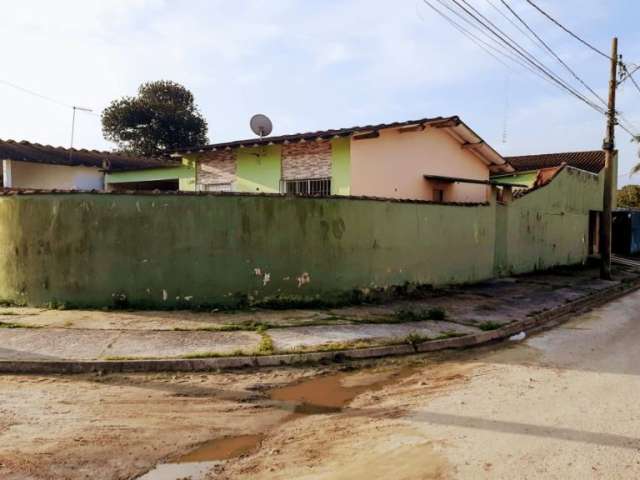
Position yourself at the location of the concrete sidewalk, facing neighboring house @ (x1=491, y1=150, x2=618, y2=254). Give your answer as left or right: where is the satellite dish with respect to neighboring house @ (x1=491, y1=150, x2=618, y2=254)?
left

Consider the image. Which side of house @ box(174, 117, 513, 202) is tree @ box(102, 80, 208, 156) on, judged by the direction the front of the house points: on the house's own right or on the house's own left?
on the house's own right

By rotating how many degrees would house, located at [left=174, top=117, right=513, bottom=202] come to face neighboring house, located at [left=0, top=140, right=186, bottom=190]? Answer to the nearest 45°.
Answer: approximately 45° to its right

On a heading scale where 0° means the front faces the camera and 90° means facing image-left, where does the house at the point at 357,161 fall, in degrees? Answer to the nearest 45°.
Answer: approximately 45°

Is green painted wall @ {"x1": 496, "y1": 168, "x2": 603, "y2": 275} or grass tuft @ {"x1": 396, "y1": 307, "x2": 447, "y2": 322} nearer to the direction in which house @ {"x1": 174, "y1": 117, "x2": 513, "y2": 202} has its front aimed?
the grass tuft

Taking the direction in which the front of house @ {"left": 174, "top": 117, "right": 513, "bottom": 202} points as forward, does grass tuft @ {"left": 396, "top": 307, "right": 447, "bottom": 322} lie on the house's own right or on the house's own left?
on the house's own left

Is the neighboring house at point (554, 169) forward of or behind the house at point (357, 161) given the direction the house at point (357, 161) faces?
behind

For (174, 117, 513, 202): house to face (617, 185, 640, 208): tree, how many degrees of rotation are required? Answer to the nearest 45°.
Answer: approximately 180°

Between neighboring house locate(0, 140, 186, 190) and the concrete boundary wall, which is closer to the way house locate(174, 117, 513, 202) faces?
the concrete boundary wall
